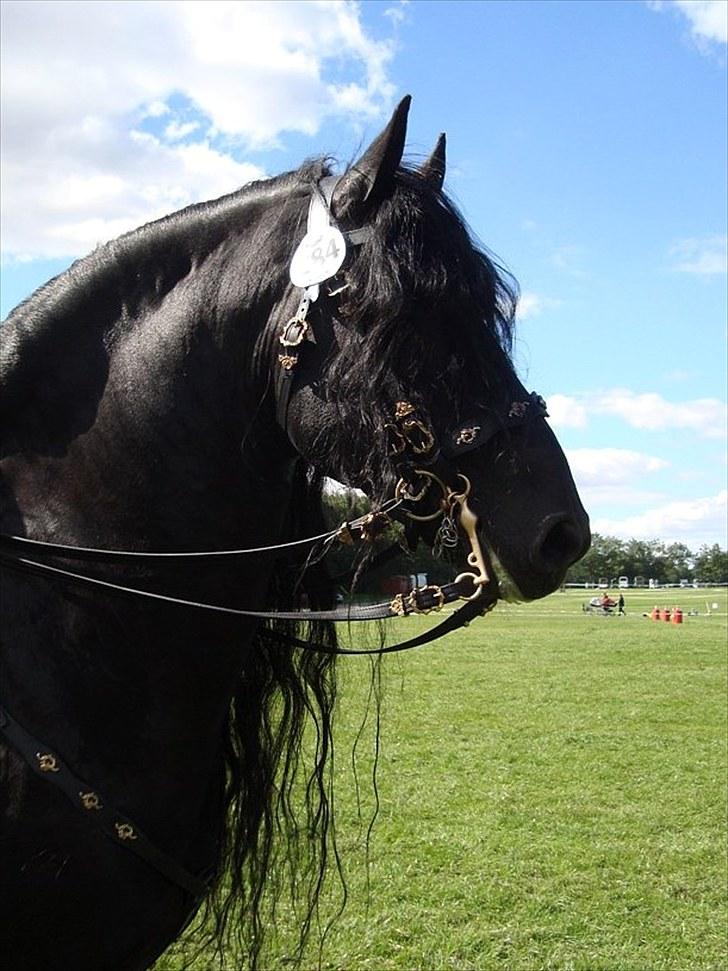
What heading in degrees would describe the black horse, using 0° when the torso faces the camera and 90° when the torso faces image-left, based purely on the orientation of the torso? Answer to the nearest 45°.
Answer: approximately 270°
